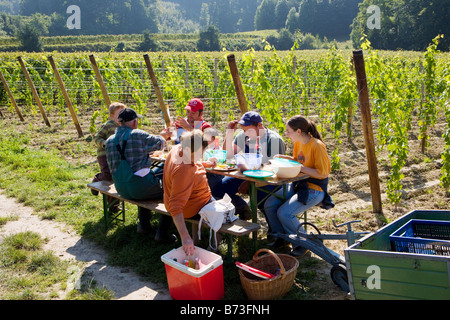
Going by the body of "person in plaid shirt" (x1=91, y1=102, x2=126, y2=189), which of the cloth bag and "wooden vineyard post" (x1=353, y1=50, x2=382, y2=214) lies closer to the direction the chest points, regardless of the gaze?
the wooden vineyard post

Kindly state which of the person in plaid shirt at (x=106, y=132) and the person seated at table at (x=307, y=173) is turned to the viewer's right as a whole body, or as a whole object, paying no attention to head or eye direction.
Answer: the person in plaid shirt

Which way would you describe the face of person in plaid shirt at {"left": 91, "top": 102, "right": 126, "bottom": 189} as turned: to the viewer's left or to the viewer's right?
to the viewer's right

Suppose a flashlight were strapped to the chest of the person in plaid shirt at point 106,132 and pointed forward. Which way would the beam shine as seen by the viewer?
to the viewer's right

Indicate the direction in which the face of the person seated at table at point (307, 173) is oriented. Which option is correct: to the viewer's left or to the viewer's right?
to the viewer's left

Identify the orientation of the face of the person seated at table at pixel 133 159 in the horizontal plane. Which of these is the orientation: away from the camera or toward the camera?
away from the camera

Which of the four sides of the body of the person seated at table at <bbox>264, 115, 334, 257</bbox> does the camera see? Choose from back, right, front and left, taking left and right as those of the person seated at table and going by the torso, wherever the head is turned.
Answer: left
